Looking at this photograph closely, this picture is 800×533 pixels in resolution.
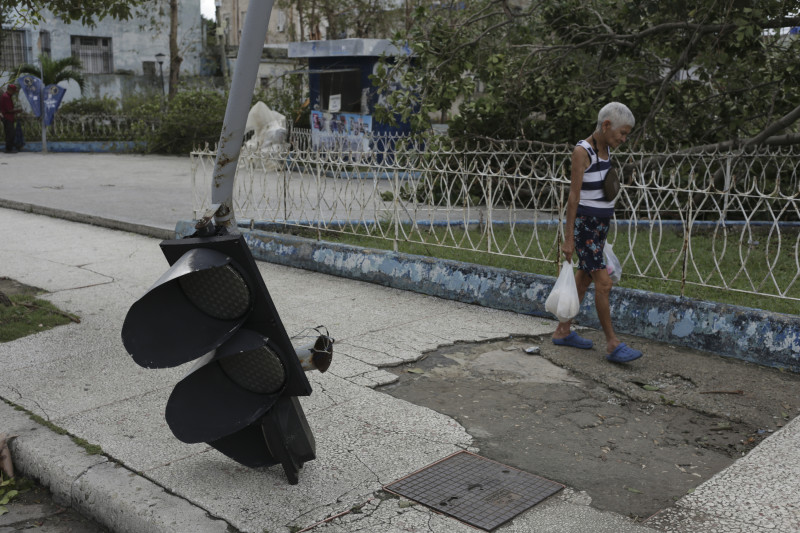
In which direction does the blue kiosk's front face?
toward the camera

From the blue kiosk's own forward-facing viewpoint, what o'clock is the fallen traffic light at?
The fallen traffic light is roughly at 12 o'clock from the blue kiosk.

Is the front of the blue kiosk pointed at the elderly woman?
yes

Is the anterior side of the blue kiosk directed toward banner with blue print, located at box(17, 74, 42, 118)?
no

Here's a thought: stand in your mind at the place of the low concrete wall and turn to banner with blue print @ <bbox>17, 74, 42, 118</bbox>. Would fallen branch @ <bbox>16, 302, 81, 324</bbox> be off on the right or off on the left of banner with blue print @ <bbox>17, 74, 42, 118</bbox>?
left

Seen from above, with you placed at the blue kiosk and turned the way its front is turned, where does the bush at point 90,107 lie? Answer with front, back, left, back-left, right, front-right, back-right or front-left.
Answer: back-right

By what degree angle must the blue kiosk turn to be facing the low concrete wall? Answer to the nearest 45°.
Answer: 0° — it already faces it

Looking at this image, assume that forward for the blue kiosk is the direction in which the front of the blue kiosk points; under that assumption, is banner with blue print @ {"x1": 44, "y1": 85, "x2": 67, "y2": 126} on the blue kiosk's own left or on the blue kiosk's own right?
on the blue kiosk's own right

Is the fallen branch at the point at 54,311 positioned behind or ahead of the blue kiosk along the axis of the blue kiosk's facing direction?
ahead

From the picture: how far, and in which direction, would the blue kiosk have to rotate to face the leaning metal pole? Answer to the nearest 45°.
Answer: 0° — it already faces it

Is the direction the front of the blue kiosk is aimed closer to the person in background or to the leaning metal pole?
the leaning metal pole

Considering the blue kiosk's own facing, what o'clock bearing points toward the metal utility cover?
The metal utility cover is roughly at 12 o'clock from the blue kiosk.

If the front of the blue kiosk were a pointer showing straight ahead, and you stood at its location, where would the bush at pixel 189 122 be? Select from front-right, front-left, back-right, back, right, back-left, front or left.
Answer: back-right

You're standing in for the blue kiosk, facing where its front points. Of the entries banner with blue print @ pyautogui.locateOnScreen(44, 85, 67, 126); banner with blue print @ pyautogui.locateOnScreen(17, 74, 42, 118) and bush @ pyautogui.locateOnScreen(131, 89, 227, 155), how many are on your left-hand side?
0

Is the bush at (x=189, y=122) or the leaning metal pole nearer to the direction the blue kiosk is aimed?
the leaning metal pole

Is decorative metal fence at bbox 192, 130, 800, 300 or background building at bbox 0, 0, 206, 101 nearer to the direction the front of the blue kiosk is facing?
the decorative metal fence
